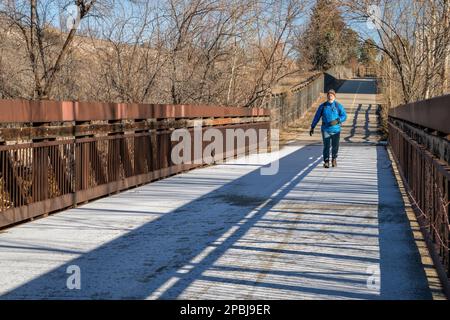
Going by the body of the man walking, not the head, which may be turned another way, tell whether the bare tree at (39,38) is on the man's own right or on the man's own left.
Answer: on the man's own right

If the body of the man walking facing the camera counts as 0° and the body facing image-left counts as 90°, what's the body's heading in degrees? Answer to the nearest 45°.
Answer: approximately 0°

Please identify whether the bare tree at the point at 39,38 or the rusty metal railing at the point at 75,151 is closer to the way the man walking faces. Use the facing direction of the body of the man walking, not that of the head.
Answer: the rusty metal railing

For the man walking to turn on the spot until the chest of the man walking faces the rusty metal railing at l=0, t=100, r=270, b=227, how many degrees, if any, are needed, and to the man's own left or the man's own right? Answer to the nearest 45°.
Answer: approximately 45° to the man's own right

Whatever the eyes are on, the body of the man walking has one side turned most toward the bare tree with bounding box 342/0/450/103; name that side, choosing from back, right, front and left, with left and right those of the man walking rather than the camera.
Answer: back

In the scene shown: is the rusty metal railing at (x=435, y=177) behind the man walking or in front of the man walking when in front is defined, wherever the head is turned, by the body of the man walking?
in front
